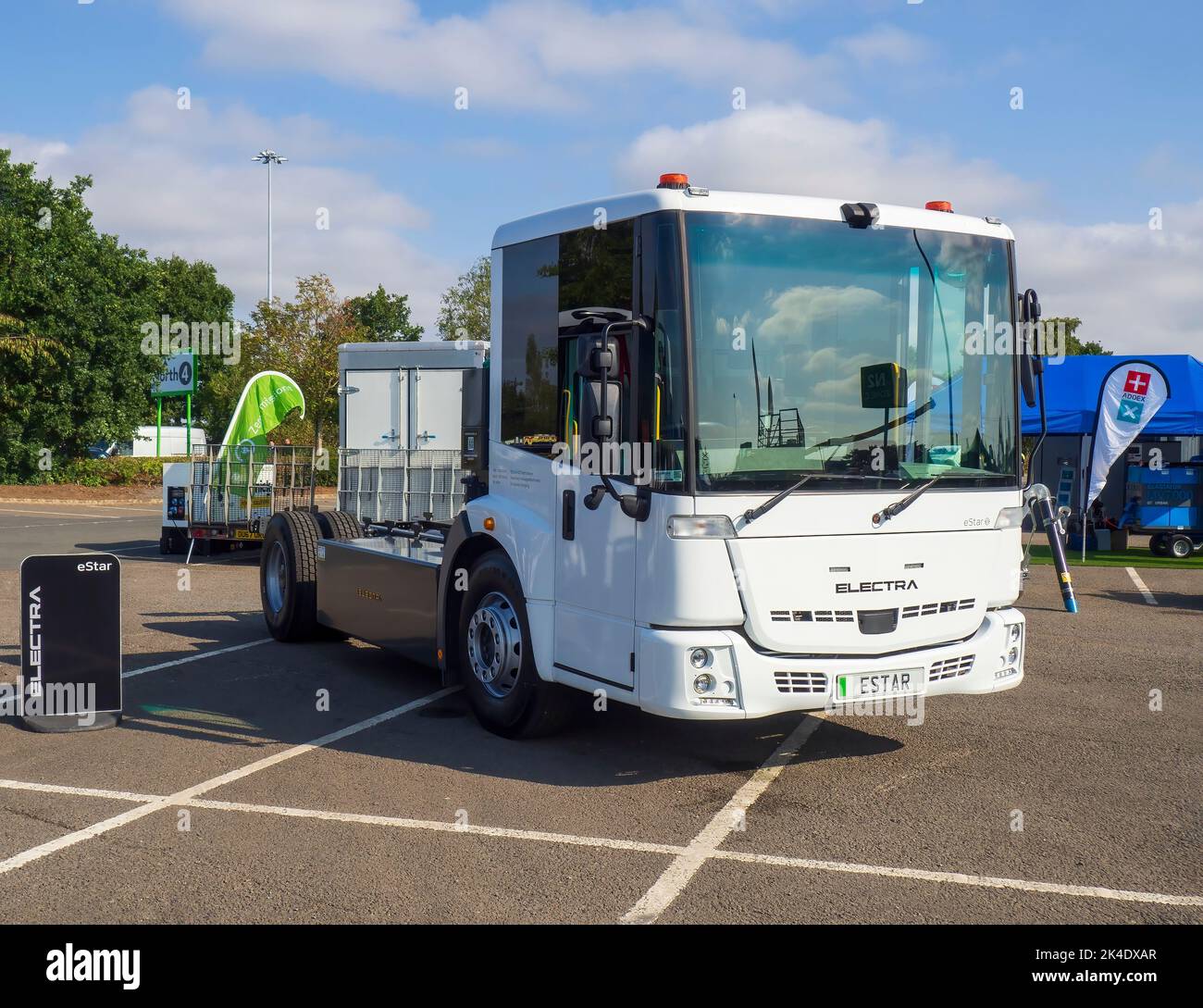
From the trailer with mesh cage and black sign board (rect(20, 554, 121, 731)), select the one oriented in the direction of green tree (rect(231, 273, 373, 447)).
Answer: the trailer with mesh cage

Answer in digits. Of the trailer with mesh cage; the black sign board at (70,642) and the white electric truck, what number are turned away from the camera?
1

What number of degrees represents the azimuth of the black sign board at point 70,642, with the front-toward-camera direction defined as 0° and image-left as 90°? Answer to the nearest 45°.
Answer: approximately 0°

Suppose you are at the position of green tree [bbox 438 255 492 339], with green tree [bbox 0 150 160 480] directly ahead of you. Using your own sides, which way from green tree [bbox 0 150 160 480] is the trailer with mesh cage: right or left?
left

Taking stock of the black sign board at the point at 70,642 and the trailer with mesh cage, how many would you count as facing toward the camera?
1

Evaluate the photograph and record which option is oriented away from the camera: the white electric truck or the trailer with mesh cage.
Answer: the trailer with mesh cage

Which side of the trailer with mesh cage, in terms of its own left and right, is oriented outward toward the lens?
back

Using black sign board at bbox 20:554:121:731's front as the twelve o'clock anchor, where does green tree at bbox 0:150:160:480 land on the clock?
The green tree is roughly at 6 o'clock from the black sign board.

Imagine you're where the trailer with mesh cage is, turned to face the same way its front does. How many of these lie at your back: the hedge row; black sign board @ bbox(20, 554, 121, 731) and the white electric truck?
2

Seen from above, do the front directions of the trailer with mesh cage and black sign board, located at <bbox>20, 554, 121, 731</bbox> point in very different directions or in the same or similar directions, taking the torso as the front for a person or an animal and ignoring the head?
very different directions

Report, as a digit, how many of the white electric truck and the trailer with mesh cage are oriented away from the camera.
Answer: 1

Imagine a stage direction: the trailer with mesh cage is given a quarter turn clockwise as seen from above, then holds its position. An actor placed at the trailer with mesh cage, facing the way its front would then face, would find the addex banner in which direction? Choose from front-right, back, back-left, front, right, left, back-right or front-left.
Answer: front
